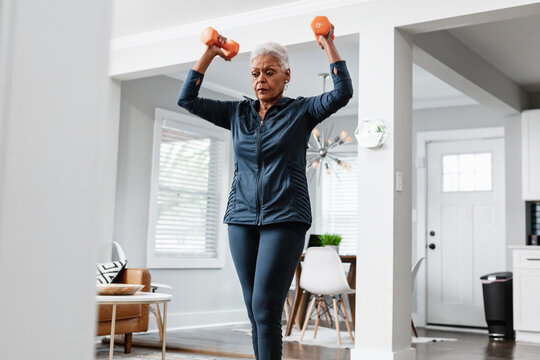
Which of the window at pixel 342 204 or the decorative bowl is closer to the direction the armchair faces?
the decorative bowl

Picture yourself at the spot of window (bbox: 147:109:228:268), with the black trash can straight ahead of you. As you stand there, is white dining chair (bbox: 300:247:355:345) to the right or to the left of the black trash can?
right

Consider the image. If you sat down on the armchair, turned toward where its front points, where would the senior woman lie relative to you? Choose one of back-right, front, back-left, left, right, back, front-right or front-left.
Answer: front-left

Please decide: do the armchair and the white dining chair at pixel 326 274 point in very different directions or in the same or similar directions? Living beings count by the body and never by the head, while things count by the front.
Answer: very different directions
